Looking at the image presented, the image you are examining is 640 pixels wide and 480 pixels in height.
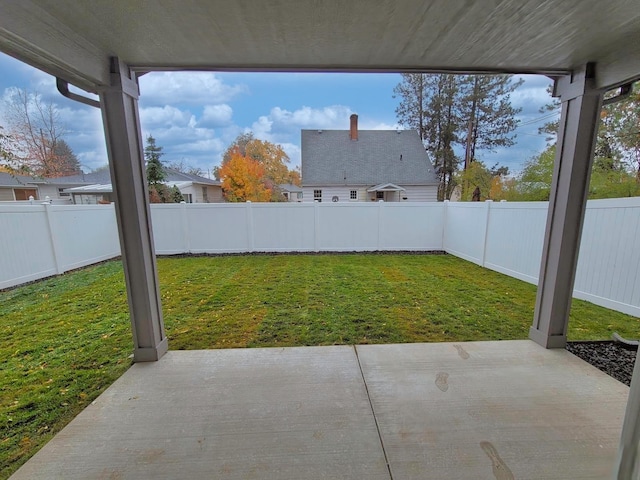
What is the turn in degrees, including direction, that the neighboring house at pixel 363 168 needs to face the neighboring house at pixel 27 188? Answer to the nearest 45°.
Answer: approximately 90° to its right

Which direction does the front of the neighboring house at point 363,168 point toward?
toward the camera

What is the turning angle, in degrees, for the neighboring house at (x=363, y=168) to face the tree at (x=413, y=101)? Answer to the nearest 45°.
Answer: approximately 135° to its left

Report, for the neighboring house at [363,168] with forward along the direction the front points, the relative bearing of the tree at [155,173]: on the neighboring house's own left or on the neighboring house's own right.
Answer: on the neighboring house's own right

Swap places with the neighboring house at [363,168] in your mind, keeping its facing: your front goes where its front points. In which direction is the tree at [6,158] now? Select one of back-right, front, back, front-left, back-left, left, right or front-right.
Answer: front-right

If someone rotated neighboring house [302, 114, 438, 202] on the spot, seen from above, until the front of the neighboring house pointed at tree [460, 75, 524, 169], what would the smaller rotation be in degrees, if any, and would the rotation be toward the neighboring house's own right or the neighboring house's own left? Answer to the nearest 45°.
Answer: approximately 135° to the neighboring house's own left

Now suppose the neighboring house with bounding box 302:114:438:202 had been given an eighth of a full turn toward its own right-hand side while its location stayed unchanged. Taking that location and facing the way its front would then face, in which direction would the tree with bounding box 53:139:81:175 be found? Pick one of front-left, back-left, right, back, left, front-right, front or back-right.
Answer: front-right

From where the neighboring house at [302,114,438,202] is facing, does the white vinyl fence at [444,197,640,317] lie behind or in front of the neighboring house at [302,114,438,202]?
in front

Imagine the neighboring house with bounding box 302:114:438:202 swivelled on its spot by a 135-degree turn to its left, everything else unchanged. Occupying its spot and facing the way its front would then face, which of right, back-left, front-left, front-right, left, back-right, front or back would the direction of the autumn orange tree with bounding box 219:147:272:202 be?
back-left

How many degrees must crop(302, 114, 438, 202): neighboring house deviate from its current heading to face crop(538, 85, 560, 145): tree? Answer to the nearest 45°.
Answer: approximately 45° to its left

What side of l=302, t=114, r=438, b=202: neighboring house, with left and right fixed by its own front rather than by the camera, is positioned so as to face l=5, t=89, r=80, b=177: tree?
right

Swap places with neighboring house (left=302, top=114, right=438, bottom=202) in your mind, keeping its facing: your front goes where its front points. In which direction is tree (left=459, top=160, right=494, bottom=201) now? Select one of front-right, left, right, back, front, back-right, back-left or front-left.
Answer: left

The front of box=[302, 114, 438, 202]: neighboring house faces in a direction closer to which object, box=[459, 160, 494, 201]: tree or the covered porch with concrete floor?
the covered porch with concrete floor

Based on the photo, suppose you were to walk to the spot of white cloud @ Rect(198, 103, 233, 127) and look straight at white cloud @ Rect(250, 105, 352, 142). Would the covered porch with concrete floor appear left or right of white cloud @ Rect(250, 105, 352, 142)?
right

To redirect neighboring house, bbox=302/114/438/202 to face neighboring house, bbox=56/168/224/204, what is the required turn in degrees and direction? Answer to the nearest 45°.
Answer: approximately 90° to its right
